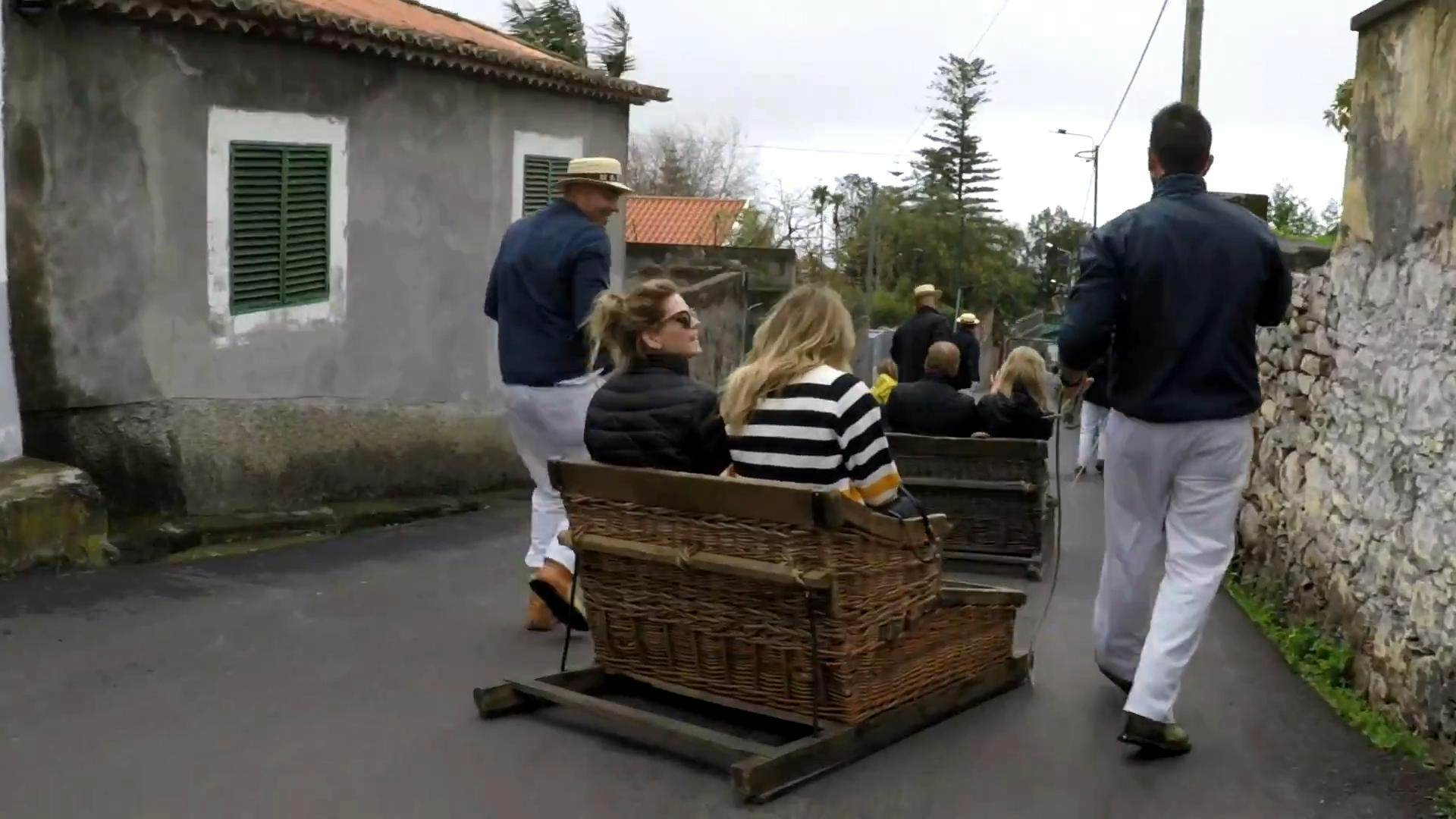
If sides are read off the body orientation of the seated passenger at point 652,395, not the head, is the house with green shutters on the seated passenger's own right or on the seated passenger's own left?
on the seated passenger's own left

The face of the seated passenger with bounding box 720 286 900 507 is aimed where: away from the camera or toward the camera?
away from the camera

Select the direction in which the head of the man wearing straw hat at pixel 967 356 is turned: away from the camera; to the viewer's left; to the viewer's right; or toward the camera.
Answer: away from the camera

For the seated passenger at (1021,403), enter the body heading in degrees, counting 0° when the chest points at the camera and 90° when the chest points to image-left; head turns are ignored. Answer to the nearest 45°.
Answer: approximately 180°

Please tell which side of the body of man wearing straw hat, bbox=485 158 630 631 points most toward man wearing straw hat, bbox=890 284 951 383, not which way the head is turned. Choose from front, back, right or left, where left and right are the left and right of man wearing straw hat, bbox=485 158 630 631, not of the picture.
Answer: front

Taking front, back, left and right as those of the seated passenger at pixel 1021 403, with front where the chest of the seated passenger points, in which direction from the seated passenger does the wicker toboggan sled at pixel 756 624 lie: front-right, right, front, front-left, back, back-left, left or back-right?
back

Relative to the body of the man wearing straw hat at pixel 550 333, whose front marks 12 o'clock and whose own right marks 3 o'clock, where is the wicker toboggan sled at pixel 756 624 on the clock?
The wicker toboggan sled is roughly at 4 o'clock from the man wearing straw hat.

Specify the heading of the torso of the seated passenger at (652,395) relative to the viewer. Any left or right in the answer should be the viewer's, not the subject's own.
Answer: facing away from the viewer and to the right of the viewer

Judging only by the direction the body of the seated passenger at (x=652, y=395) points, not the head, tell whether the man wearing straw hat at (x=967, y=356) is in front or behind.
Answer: in front

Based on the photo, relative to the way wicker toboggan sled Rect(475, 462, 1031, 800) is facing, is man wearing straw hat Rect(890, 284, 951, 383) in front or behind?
in front

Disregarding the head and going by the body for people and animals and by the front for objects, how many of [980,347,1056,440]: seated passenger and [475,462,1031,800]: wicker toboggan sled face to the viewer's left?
0

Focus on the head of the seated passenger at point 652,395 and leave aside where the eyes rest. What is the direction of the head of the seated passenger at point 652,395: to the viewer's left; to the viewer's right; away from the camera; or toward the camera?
to the viewer's right

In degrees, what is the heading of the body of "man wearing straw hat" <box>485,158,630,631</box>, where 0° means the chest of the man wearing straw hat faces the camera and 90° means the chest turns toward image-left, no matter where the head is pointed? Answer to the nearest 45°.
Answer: approximately 225°
